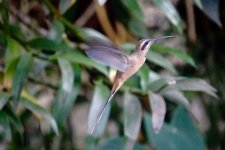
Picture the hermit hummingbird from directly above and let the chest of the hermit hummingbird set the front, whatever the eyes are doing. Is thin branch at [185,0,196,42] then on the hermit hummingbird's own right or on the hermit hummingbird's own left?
on the hermit hummingbird's own left

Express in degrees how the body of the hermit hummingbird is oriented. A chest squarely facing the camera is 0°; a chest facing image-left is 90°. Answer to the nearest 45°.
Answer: approximately 270°
